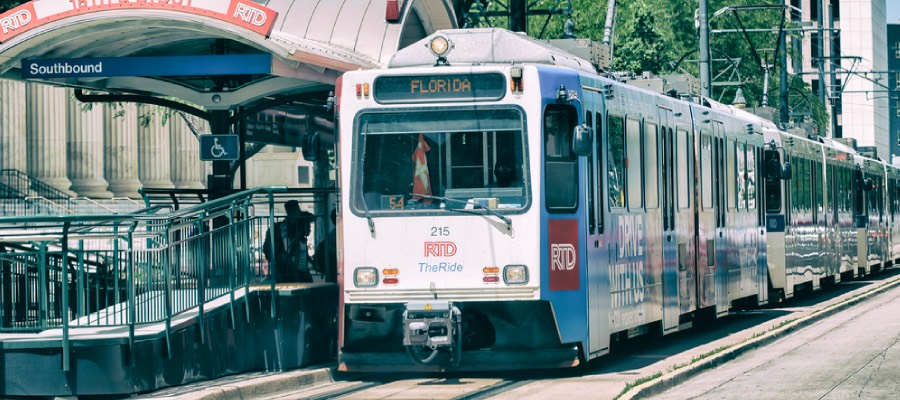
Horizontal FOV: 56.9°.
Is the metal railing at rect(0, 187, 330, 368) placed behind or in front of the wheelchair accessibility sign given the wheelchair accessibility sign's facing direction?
in front

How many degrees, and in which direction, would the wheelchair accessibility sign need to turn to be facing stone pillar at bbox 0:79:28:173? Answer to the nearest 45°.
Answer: approximately 180°

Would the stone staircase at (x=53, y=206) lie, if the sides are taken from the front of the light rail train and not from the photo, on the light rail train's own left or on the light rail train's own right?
on the light rail train's own right

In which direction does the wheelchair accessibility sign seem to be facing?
toward the camera

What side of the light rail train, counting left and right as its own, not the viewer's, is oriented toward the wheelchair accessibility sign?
right
